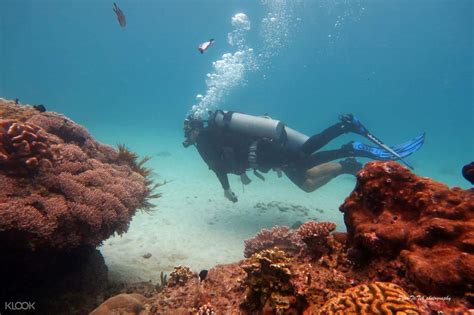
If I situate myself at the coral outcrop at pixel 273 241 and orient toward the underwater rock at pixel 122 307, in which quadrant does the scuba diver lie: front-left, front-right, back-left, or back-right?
back-right
